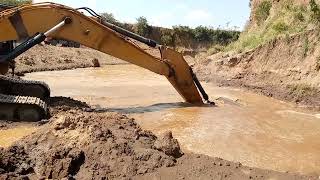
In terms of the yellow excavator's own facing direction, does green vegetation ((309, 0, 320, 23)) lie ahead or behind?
ahead

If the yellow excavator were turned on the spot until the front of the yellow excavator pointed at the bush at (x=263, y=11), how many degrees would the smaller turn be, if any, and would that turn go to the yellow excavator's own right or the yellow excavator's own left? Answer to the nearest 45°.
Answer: approximately 45° to the yellow excavator's own left

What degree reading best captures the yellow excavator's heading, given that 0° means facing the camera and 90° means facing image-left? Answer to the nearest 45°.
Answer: approximately 270°

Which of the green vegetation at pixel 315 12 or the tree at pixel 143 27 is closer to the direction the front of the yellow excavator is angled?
the green vegetation

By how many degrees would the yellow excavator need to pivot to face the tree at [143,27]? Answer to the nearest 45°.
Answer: approximately 90° to its left

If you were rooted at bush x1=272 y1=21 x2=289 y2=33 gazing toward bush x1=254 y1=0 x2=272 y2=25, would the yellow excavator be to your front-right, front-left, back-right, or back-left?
back-left

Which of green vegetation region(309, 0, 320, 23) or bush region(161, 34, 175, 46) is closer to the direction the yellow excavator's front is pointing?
the green vegetation

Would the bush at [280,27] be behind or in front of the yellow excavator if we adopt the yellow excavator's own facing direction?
in front

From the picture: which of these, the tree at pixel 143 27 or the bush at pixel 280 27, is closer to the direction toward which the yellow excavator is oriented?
the bush

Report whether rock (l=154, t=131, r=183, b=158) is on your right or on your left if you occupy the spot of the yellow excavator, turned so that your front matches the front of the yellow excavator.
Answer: on your right

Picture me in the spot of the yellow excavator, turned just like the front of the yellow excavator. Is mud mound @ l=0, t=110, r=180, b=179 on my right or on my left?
on my right
